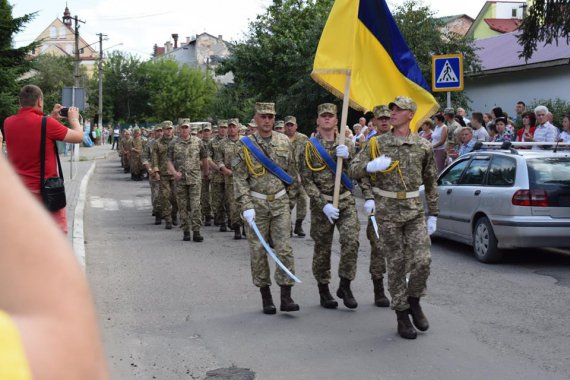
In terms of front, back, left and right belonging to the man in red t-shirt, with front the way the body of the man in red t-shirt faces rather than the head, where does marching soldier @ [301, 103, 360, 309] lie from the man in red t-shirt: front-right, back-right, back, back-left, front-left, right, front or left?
front-right

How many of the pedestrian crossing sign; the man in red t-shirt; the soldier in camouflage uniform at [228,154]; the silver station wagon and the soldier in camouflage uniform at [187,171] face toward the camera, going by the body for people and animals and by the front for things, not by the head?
3

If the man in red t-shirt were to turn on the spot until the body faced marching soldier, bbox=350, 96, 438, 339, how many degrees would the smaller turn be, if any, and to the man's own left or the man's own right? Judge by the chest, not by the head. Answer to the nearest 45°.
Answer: approximately 45° to the man's own right

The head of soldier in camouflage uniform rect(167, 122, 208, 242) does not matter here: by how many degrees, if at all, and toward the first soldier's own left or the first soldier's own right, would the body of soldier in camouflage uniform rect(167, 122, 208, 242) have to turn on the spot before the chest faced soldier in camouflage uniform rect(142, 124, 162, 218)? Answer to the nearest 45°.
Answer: approximately 180°

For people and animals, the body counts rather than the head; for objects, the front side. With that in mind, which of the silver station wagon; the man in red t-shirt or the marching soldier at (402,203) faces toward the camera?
the marching soldier

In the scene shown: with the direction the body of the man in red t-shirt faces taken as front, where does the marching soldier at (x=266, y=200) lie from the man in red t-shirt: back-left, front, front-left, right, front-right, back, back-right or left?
front-right

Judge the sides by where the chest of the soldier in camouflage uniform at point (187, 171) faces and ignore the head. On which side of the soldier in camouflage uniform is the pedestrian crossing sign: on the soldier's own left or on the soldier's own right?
on the soldier's own left

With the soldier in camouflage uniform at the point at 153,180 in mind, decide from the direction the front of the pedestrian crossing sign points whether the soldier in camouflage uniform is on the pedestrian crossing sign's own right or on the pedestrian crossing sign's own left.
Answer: on the pedestrian crossing sign's own right

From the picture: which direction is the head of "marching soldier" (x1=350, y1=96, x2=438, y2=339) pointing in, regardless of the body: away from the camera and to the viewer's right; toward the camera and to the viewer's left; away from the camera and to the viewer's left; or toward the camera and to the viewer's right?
toward the camera and to the viewer's left

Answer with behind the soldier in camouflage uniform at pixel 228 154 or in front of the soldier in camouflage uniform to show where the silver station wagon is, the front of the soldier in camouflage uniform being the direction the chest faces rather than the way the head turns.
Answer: in front
